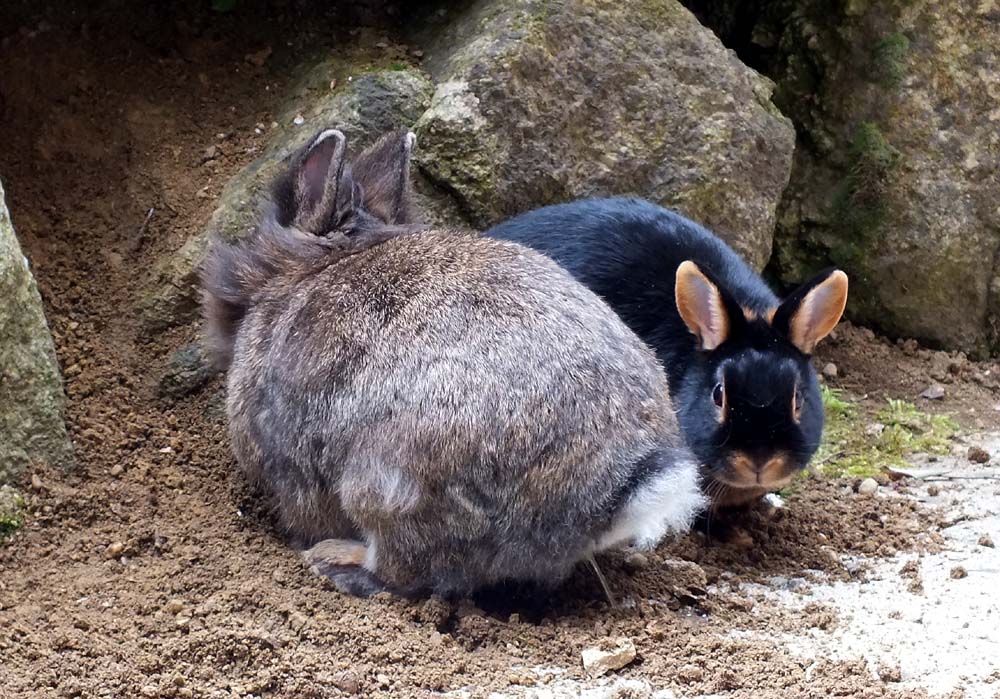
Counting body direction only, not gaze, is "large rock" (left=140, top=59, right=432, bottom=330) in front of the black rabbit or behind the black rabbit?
behind

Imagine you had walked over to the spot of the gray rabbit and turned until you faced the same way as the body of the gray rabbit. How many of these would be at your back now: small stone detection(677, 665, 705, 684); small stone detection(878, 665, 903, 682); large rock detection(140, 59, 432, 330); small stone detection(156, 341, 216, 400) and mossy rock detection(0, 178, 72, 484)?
2

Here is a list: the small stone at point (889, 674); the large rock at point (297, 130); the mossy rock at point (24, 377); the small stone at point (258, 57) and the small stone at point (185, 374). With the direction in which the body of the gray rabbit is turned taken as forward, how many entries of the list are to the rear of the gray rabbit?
1

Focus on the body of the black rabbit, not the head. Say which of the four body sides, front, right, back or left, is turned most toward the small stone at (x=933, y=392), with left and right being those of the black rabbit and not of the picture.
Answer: left

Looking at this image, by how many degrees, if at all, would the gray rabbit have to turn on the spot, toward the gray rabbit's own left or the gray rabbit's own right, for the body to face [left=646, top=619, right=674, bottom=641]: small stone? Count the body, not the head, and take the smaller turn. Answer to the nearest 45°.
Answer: approximately 180°

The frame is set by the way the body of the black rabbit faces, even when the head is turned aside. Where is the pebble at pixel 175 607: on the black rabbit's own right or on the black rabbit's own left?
on the black rabbit's own right

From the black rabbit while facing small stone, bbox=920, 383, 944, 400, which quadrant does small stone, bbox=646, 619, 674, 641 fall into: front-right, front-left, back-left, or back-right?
back-right

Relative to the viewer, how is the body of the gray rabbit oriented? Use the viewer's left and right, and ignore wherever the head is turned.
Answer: facing away from the viewer and to the left of the viewer

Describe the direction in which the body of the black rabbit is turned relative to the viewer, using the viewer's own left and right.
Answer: facing the viewer and to the right of the viewer

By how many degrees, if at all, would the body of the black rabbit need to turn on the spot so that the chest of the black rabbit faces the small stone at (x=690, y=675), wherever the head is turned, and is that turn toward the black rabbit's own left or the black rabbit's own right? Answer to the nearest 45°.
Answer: approximately 45° to the black rabbit's own right

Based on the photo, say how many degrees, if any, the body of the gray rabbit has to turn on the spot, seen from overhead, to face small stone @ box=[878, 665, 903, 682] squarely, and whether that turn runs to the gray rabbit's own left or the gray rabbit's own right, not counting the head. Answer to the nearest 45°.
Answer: approximately 180°

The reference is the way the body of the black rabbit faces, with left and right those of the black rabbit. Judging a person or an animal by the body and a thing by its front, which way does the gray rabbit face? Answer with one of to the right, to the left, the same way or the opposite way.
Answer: the opposite way

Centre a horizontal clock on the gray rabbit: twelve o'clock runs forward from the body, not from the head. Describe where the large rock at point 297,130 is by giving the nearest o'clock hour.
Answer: The large rock is roughly at 1 o'clock from the gray rabbit.

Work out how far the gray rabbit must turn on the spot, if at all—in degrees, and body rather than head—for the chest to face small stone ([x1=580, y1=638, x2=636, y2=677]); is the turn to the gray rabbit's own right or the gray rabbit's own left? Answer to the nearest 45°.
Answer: approximately 180°
